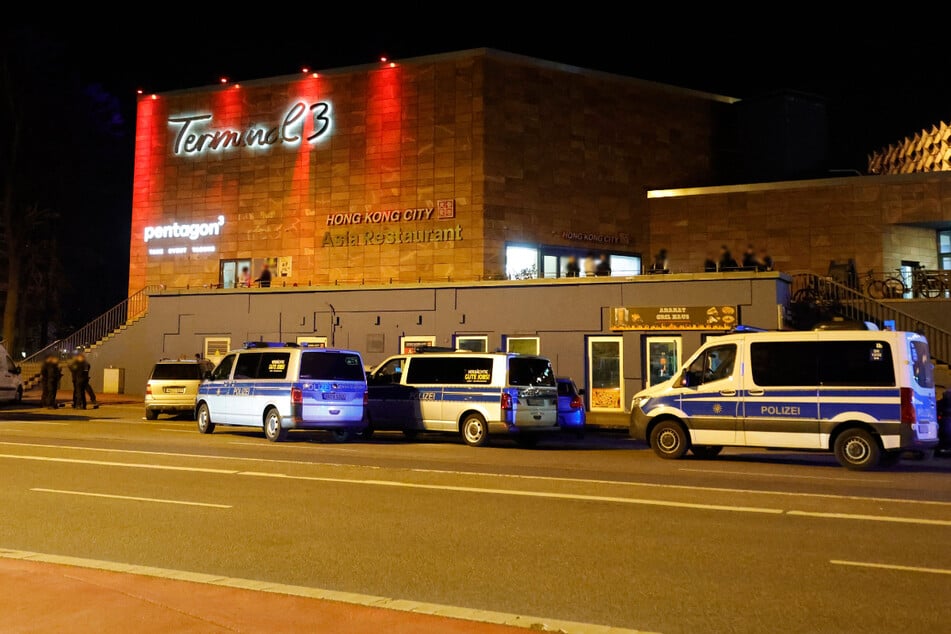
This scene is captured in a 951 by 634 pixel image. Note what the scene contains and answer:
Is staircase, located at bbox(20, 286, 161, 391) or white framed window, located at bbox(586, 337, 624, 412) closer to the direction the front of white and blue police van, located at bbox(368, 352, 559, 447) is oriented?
the staircase

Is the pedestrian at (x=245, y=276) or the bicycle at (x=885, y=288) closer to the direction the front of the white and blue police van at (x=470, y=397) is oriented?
the pedestrian

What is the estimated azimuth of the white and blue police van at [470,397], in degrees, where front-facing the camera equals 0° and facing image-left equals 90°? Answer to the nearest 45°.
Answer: approximately 135°

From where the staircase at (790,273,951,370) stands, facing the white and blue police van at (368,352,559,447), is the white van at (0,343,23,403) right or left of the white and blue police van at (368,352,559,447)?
right

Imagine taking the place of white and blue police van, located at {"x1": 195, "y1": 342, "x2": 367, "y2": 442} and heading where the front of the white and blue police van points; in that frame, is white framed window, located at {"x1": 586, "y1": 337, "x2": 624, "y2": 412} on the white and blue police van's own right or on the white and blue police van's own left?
on the white and blue police van's own right

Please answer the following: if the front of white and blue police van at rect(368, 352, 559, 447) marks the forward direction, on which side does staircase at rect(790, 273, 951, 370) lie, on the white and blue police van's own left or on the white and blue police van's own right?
on the white and blue police van's own right

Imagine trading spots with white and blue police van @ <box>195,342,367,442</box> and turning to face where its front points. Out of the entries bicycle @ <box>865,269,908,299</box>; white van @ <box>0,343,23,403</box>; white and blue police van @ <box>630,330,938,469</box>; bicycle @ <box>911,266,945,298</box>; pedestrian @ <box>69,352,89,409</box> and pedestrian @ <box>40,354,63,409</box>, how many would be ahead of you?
3

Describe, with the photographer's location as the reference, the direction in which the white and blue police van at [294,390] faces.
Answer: facing away from the viewer and to the left of the viewer

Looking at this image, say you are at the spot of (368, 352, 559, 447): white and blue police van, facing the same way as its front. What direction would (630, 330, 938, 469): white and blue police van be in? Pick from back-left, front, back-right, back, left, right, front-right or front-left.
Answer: back
